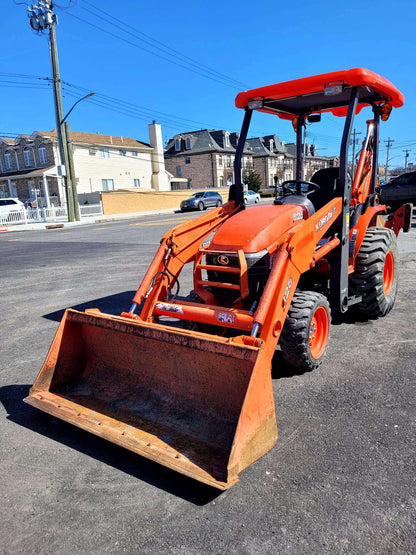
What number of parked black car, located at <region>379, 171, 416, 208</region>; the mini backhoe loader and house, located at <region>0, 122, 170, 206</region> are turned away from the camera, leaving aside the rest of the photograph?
0

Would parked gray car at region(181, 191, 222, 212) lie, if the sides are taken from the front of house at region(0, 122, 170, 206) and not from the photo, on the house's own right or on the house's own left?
on the house's own left

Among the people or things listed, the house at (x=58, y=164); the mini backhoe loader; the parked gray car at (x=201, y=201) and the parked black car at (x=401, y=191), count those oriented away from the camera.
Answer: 0

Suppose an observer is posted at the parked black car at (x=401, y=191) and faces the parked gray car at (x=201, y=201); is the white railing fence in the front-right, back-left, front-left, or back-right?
front-left

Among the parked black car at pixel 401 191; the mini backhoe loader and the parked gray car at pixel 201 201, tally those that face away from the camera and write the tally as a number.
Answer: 0

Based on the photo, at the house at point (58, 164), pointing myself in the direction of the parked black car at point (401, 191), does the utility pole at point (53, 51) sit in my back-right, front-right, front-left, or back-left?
front-right

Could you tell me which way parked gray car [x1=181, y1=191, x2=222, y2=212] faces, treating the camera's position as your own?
facing the viewer and to the left of the viewer

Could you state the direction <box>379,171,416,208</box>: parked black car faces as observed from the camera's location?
facing to the left of the viewer

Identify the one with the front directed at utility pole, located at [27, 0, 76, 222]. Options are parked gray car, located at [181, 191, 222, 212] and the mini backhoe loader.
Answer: the parked gray car

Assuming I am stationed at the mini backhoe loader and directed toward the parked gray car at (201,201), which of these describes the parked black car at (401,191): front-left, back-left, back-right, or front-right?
front-right

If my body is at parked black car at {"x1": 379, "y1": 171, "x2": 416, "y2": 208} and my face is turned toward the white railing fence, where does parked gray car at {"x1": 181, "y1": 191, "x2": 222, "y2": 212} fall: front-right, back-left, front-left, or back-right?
front-right

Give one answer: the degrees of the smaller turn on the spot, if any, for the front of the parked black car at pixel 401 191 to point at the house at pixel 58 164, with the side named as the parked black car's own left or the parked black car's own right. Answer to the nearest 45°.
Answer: approximately 45° to the parked black car's own right

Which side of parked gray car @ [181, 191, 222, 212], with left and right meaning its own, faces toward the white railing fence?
front

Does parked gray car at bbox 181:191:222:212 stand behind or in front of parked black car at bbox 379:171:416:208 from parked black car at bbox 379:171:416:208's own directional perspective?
in front
